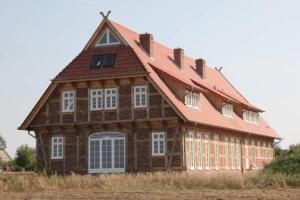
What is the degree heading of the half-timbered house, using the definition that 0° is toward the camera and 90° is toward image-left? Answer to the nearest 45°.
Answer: approximately 45°

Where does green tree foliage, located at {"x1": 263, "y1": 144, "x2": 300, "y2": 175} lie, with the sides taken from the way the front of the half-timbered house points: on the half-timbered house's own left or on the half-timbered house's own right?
on the half-timbered house's own left
